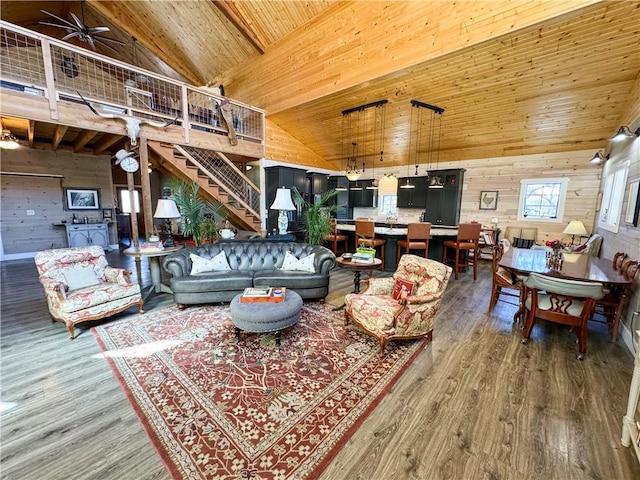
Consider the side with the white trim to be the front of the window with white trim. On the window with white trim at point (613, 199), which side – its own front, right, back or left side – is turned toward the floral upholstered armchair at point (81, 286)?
front

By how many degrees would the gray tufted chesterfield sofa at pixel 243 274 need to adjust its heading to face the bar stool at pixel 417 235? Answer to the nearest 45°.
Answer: approximately 90° to its left

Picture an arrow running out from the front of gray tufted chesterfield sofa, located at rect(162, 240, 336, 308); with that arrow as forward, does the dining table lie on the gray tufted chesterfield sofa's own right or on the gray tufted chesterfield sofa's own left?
on the gray tufted chesterfield sofa's own left

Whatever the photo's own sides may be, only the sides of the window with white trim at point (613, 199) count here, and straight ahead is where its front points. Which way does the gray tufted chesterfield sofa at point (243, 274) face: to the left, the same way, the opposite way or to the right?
to the left

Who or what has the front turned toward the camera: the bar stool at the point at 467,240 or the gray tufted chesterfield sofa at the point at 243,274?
the gray tufted chesterfield sofa

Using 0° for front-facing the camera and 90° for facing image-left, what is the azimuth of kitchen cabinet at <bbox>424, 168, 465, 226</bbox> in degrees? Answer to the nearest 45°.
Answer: approximately 0°

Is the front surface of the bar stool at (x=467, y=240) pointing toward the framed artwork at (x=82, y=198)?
no

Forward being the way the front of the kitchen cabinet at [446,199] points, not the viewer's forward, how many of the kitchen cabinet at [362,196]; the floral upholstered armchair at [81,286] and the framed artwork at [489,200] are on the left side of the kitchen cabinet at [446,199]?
1

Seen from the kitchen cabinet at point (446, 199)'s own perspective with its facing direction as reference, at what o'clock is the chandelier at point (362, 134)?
The chandelier is roughly at 2 o'clock from the kitchen cabinet.

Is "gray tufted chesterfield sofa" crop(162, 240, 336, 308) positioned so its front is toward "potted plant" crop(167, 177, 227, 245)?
no

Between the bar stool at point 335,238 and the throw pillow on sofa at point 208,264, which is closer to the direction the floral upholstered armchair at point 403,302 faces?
the throw pillow on sofa

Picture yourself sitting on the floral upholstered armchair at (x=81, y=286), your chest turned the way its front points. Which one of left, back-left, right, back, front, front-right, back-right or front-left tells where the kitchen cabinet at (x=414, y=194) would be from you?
front-left

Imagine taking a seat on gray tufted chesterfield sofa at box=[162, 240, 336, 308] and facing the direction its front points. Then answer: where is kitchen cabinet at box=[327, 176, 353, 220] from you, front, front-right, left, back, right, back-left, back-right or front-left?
back-left

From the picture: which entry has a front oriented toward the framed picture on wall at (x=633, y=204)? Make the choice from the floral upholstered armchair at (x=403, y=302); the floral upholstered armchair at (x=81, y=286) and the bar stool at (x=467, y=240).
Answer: the floral upholstered armchair at (x=81, y=286)

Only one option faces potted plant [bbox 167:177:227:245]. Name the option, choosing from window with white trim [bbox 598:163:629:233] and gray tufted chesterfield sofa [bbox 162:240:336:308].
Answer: the window with white trim

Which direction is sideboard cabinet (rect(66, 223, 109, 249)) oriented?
toward the camera

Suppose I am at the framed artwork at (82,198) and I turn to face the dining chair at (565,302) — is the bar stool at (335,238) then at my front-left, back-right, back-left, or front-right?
front-left

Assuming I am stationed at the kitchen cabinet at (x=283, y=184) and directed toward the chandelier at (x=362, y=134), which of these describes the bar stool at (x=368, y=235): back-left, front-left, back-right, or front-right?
front-right

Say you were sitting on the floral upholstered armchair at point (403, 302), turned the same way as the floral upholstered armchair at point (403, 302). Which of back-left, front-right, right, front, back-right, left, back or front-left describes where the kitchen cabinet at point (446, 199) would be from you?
back-right

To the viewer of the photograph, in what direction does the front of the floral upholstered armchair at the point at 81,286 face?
facing the viewer and to the right of the viewer

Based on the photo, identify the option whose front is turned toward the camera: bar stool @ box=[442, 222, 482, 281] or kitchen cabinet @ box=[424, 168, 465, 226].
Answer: the kitchen cabinet
